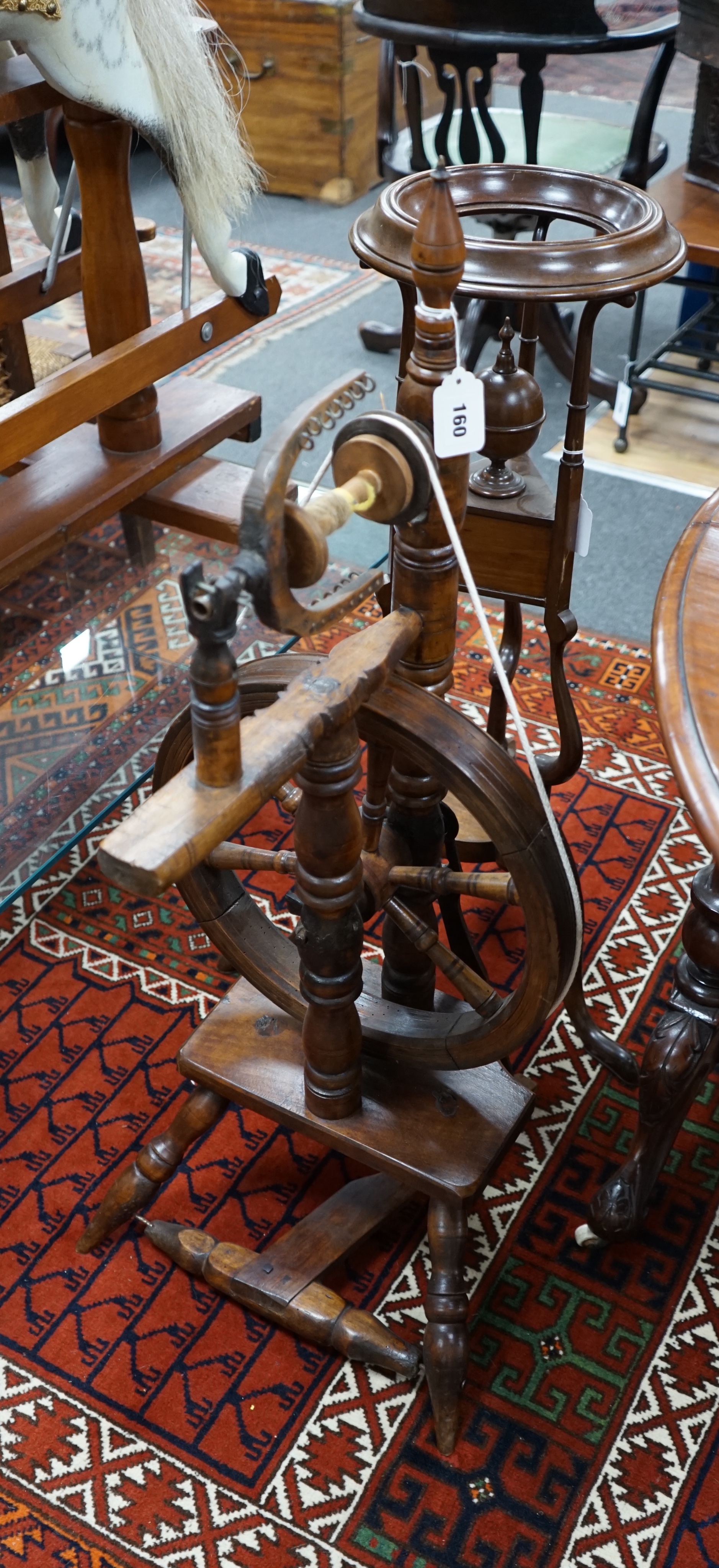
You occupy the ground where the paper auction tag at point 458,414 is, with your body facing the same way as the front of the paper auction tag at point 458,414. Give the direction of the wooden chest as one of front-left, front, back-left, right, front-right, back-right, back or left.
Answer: back

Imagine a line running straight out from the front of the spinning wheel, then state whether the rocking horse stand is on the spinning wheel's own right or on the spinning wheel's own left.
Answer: on the spinning wheel's own right

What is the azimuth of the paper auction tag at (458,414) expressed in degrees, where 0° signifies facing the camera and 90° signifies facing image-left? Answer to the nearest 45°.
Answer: approximately 0°

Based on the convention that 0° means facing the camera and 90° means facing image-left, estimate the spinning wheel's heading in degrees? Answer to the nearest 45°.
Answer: approximately 45°

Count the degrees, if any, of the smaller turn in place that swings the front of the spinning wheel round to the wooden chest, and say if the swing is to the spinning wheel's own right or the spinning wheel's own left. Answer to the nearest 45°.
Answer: approximately 135° to the spinning wheel's own right

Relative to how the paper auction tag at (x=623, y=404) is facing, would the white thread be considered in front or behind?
in front
